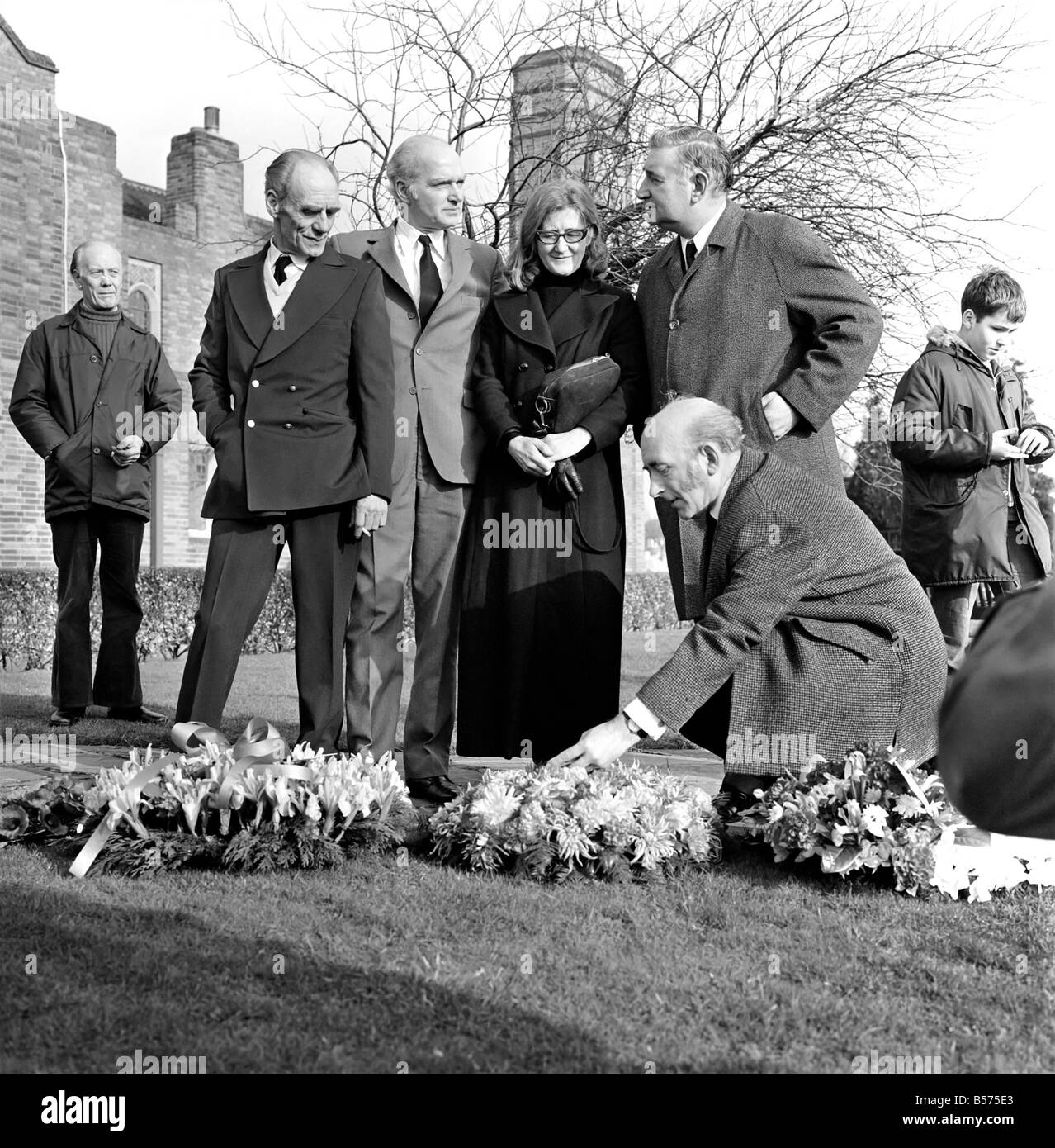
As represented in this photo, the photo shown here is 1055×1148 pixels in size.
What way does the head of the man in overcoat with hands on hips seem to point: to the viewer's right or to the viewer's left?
to the viewer's left

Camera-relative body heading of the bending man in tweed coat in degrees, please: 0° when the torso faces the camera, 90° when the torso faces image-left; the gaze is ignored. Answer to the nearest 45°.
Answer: approximately 90°

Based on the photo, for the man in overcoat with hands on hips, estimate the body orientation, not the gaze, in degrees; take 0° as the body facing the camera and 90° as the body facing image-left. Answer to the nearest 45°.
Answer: approximately 45°

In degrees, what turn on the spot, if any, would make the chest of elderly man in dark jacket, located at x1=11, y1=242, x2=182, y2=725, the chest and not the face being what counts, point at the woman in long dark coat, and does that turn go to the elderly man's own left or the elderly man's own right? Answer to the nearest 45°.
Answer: approximately 45° to the elderly man's own left

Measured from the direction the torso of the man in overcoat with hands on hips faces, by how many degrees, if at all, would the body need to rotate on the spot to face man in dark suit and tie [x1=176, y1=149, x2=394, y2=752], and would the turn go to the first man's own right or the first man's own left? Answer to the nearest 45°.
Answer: approximately 45° to the first man's own right
